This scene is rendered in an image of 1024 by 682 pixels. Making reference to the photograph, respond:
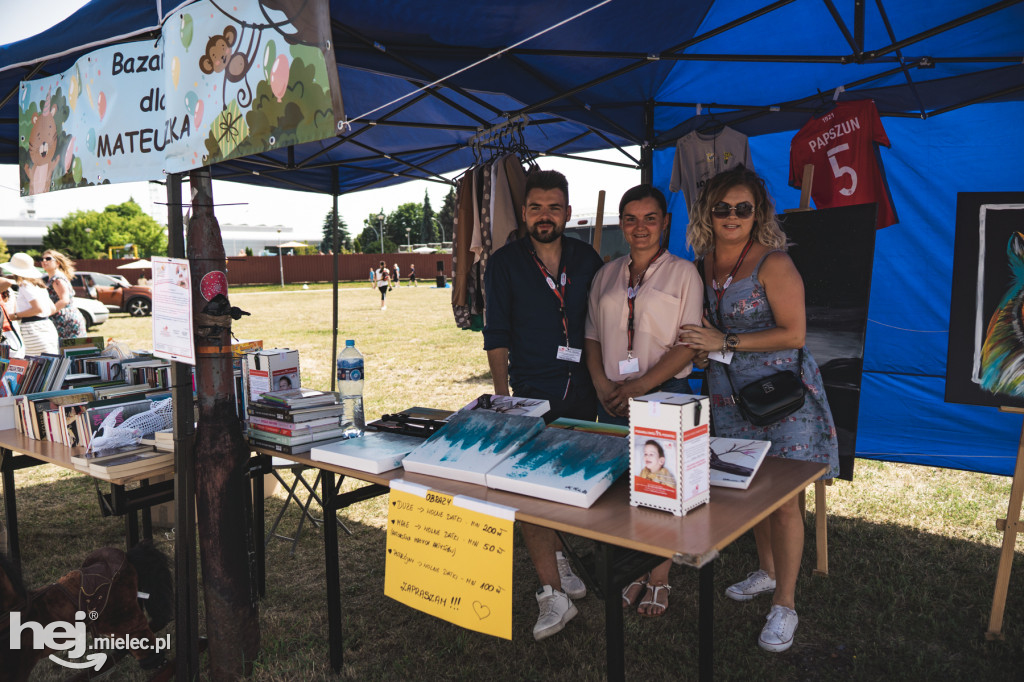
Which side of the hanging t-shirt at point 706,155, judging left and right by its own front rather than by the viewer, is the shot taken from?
front

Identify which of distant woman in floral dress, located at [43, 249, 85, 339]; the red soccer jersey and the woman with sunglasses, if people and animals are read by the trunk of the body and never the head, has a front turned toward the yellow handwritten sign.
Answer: the woman with sunglasses

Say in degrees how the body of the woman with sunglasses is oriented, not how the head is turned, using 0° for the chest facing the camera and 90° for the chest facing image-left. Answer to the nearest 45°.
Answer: approximately 45°

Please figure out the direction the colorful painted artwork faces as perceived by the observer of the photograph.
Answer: facing the viewer

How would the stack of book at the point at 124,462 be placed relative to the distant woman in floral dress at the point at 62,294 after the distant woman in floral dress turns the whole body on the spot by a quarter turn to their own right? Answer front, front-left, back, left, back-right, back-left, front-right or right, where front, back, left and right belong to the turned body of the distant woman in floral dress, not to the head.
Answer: back

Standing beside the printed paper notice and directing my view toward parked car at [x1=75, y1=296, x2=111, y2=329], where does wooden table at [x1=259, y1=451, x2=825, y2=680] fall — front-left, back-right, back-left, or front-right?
back-right

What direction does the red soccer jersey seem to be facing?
away from the camera

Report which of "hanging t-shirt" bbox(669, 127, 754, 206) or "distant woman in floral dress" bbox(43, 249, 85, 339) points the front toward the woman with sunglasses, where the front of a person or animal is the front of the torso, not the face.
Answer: the hanging t-shirt

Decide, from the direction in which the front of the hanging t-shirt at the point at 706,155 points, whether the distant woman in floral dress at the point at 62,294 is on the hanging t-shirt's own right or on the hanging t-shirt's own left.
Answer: on the hanging t-shirt's own right

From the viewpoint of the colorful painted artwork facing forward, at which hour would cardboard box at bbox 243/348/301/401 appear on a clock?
The cardboard box is roughly at 2 o'clock from the colorful painted artwork.

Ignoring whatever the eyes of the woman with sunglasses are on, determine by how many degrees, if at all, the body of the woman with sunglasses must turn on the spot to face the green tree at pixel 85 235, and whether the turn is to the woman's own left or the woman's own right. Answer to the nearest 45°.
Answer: approximately 90° to the woman's own right

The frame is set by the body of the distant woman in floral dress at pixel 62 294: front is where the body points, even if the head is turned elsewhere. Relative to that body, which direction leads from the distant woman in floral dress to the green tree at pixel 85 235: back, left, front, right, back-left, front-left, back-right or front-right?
right

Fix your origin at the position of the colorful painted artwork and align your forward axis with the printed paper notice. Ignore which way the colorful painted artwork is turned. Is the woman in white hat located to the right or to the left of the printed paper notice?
right
